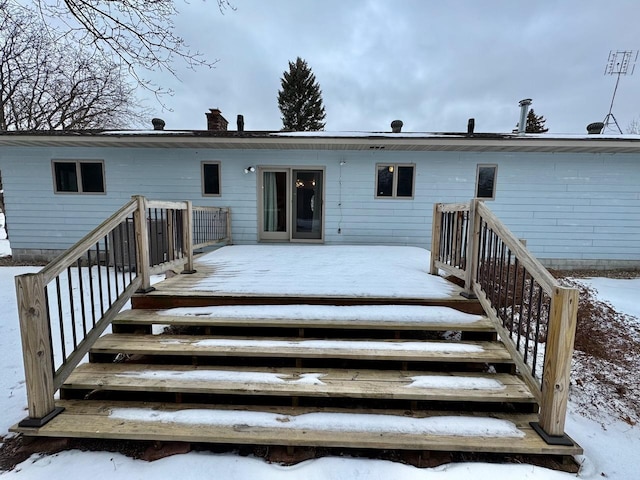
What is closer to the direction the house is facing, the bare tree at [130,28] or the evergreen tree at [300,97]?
the bare tree

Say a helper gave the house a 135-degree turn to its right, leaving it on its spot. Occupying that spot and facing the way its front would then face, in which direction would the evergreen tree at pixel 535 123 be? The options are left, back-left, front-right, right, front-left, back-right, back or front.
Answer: right

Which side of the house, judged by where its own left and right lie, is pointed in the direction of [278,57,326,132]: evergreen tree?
front

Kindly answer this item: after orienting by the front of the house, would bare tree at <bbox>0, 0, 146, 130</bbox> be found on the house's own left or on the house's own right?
on the house's own right

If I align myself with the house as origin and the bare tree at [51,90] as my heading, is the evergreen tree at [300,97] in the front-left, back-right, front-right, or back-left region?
front-right
